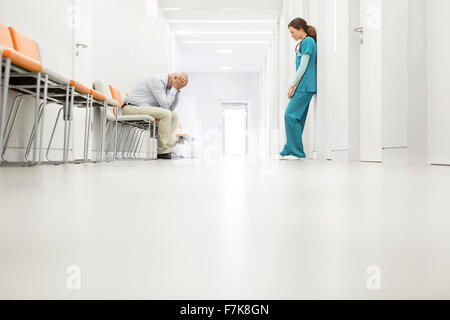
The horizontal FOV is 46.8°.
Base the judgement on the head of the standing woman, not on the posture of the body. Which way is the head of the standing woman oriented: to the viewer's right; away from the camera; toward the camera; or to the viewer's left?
to the viewer's left

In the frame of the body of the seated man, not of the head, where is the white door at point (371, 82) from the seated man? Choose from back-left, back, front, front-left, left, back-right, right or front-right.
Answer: front-right

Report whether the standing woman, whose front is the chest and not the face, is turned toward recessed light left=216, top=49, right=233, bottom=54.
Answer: no

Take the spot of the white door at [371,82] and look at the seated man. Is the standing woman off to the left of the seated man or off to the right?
right

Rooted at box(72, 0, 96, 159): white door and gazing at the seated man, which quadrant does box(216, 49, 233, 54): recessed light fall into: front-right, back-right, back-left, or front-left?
front-left

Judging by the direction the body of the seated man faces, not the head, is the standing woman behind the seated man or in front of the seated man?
in front

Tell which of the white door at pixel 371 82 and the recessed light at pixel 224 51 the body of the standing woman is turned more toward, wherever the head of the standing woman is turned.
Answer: the recessed light

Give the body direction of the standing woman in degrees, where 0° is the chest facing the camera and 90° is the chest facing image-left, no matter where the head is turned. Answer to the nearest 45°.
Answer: approximately 90°

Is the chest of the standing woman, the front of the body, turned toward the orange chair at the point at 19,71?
no

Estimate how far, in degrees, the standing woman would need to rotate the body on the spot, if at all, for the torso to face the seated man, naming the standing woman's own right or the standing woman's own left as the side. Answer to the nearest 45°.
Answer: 0° — they already face them

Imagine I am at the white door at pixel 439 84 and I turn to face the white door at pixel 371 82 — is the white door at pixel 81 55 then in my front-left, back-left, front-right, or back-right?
front-left

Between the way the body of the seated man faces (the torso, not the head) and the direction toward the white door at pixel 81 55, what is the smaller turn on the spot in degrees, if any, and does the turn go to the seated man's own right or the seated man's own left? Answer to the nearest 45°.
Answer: approximately 135° to the seated man's own right

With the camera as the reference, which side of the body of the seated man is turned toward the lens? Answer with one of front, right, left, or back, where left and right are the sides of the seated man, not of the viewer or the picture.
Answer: right

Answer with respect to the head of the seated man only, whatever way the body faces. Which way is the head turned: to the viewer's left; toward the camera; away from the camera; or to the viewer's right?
to the viewer's right

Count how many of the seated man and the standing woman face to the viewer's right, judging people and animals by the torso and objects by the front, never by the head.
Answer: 1

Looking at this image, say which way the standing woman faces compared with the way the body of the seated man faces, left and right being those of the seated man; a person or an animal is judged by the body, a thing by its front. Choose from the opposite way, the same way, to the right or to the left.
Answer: the opposite way

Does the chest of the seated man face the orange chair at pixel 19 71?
no
